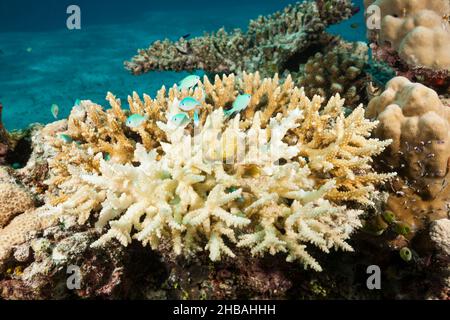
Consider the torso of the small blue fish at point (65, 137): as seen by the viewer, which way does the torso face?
to the viewer's left

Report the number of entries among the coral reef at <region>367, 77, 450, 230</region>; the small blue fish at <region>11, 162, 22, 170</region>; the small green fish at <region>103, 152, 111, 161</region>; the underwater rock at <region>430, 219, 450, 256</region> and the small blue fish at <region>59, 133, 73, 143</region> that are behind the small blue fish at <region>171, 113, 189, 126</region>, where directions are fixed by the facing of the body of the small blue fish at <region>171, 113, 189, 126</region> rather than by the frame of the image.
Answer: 2

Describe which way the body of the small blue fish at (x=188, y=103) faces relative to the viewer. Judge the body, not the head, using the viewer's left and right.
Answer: facing to the left of the viewer

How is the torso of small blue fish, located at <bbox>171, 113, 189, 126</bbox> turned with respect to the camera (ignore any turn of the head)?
to the viewer's left

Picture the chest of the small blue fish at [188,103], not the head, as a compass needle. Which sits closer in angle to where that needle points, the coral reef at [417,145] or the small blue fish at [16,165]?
the small blue fish
